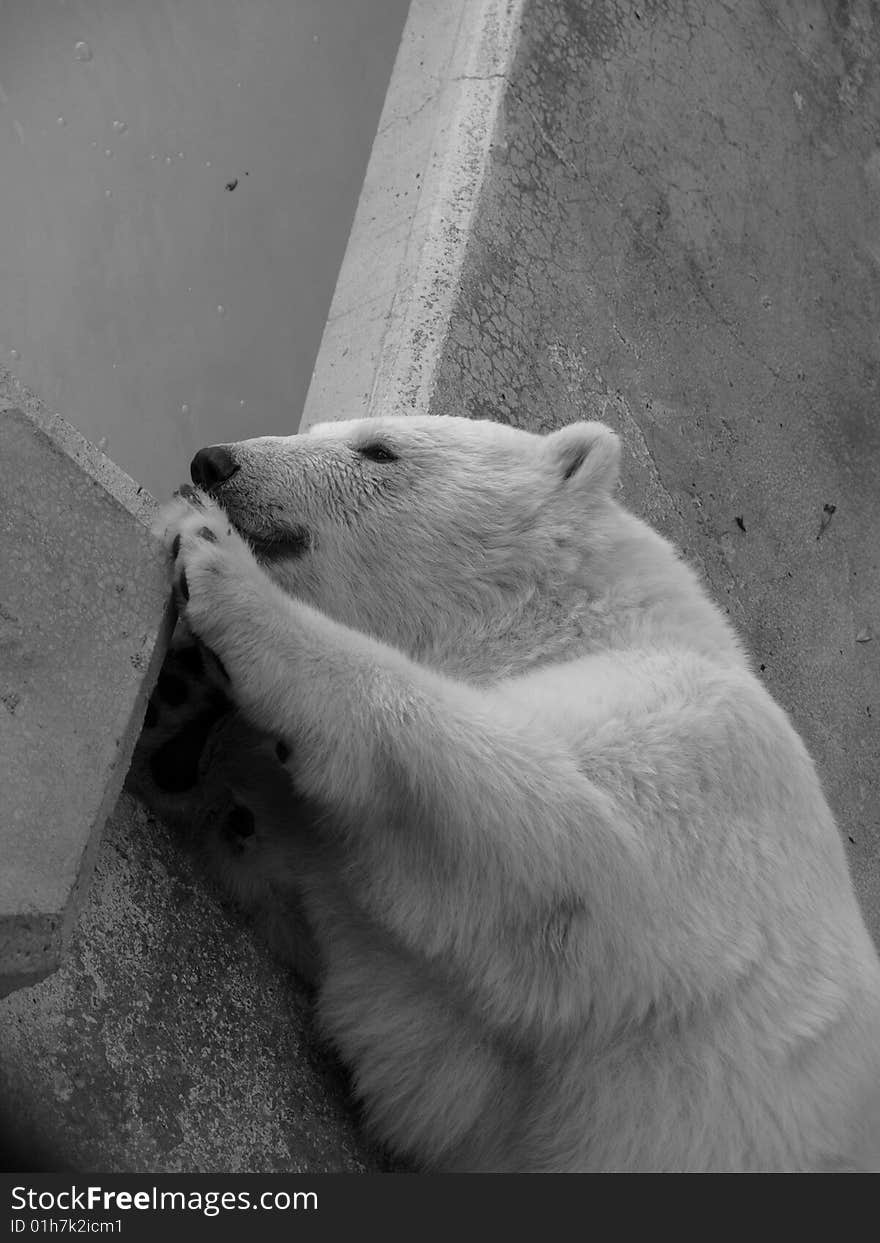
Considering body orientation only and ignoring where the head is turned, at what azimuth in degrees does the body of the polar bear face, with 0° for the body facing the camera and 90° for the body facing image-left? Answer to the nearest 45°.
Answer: approximately 90°
